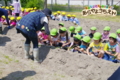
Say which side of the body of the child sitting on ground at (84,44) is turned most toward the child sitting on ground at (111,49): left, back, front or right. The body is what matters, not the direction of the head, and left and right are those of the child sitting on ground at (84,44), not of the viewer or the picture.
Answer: left

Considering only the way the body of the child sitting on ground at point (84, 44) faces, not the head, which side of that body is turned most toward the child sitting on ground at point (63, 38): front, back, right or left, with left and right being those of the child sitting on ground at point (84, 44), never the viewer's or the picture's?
right

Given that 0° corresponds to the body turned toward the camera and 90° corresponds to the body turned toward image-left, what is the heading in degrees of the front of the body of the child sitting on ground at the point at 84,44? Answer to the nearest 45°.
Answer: approximately 45°

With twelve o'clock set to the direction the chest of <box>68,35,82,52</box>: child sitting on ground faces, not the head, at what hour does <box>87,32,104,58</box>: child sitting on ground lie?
<box>87,32,104,58</box>: child sitting on ground is roughly at 9 o'clock from <box>68,35,82,52</box>: child sitting on ground.

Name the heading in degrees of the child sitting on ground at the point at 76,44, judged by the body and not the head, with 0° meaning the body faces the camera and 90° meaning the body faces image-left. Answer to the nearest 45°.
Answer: approximately 45°

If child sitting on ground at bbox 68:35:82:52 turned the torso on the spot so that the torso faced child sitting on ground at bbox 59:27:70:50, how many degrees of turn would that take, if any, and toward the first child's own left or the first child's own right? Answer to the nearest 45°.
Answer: approximately 90° to the first child's own right

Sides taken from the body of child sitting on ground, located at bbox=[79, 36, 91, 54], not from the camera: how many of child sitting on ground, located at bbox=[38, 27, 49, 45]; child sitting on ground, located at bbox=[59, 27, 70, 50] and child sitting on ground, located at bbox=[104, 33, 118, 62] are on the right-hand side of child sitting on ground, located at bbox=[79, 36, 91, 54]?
2

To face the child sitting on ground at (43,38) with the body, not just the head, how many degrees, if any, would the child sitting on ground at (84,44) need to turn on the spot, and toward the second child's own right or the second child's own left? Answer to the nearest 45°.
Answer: approximately 90° to the second child's own right

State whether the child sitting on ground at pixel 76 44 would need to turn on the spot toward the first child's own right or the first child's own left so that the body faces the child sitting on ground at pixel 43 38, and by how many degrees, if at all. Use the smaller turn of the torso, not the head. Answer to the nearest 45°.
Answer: approximately 90° to the first child's own right
